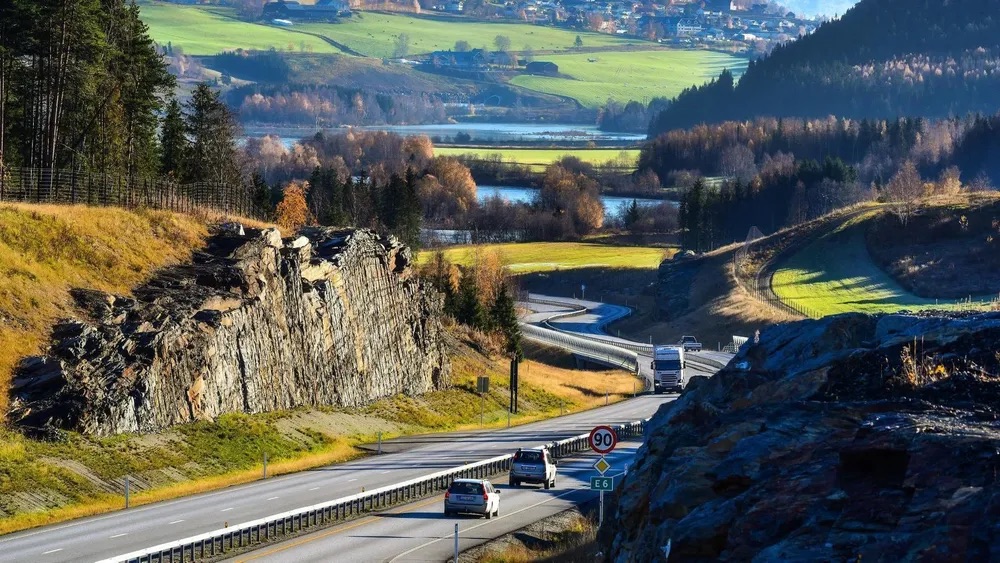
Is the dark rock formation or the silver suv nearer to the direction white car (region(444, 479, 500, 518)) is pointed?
the silver suv

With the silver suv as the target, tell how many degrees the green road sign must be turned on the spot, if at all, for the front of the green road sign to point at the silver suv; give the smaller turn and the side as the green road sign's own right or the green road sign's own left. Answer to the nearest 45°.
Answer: approximately 180°

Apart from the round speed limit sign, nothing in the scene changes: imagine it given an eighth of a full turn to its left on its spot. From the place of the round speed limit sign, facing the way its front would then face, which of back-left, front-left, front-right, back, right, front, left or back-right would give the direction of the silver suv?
back-left

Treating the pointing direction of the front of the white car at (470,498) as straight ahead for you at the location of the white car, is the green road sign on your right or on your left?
on your right

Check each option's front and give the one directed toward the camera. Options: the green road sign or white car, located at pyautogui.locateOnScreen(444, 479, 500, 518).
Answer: the green road sign

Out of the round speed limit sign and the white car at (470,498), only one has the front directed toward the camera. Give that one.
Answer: the round speed limit sign

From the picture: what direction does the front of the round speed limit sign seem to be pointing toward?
toward the camera

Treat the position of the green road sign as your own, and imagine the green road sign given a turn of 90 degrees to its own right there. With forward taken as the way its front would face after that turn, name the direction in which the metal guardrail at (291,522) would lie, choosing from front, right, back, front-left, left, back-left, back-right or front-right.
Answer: front

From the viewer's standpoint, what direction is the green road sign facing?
toward the camera

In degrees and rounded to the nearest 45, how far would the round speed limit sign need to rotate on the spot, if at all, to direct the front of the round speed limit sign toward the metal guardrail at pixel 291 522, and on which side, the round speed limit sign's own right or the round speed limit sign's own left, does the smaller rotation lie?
approximately 90° to the round speed limit sign's own right

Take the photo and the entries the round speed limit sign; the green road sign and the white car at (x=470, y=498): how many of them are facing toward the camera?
2

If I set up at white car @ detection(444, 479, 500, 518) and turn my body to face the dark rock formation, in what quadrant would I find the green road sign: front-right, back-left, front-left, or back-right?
front-left

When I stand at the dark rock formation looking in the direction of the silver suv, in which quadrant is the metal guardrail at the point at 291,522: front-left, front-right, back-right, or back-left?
front-left

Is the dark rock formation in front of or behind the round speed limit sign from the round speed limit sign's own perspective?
in front

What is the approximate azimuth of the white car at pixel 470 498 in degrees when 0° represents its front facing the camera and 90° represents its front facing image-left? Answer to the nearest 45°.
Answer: approximately 225°
